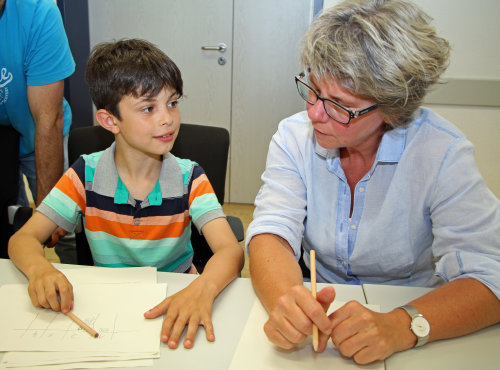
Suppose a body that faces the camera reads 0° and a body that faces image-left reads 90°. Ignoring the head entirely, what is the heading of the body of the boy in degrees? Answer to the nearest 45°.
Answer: approximately 0°

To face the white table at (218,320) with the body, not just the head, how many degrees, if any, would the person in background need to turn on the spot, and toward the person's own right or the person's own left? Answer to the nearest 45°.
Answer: approximately 45° to the person's own left

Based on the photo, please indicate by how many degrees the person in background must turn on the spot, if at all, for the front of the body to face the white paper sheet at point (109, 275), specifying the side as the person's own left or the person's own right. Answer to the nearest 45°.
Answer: approximately 45° to the person's own left

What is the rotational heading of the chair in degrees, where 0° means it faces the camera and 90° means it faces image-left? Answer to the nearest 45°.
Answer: approximately 0°
